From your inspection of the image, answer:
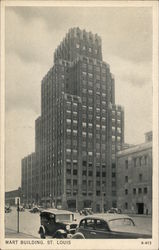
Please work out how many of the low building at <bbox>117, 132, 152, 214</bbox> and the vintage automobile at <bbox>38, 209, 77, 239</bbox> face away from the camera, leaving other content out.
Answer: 0
